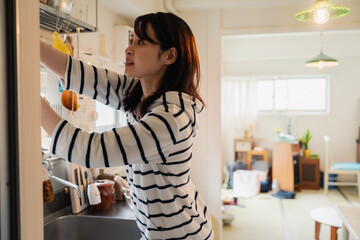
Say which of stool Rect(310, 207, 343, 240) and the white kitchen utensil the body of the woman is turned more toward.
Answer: the white kitchen utensil

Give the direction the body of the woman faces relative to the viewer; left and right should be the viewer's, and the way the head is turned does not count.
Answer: facing to the left of the viewer

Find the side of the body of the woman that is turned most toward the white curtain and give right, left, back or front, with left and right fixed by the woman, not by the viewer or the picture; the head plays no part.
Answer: right

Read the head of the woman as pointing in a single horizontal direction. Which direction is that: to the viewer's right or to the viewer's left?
to the viewer's left
